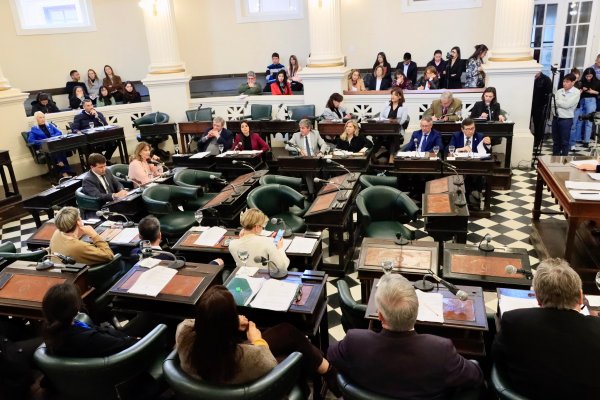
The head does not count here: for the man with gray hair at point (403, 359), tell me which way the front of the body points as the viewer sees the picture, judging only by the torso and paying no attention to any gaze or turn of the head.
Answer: away from the camera

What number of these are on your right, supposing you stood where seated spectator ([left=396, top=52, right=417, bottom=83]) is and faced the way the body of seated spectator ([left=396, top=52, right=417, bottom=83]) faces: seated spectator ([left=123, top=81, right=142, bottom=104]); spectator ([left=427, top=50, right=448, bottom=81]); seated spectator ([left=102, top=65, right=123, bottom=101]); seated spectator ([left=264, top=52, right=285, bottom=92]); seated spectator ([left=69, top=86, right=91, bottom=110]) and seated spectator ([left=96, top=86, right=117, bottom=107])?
5

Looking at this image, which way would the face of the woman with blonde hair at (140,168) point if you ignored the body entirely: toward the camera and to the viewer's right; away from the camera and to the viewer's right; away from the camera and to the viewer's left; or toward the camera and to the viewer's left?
toward the camera and to the viewer's right

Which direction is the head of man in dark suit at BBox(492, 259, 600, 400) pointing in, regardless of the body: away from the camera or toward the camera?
away from the camera

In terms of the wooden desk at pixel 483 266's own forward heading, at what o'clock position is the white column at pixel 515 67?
The white column is roughly at 6 o'clock from the wooden desk.

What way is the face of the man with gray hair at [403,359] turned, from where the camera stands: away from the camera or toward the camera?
away from the camera

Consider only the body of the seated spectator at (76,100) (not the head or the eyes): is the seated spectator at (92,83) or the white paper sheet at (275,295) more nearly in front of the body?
the white paper sheet

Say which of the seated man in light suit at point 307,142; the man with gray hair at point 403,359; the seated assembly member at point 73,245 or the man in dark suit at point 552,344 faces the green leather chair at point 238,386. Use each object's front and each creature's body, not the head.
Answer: the seated man in light suit at point 307,142

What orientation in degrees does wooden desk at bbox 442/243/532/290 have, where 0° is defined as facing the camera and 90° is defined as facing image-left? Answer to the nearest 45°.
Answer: approximately 0°

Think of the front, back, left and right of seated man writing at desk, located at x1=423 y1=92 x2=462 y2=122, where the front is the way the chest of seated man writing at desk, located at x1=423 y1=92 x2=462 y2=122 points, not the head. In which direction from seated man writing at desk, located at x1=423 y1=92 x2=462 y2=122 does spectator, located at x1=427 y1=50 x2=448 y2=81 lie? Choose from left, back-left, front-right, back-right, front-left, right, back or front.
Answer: back

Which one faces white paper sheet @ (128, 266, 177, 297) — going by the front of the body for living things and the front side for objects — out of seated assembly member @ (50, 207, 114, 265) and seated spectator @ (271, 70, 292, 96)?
seated spectator @ (271, 70, 292, 96)

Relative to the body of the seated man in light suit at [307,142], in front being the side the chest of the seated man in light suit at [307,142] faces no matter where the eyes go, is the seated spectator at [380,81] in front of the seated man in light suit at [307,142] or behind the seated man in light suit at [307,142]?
behind

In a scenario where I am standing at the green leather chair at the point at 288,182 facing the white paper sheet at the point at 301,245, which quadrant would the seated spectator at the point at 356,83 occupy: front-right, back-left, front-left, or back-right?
back-left
